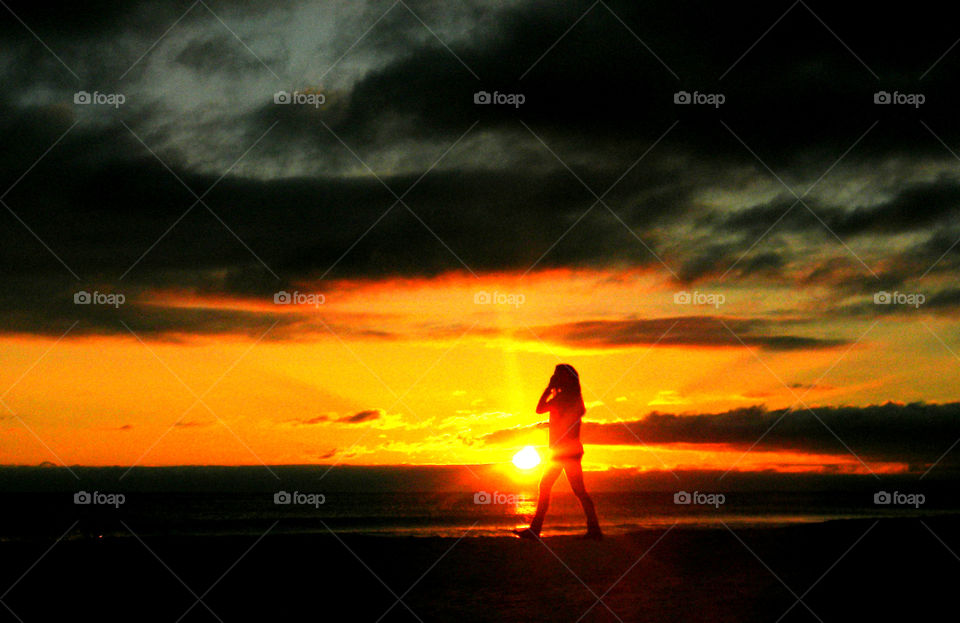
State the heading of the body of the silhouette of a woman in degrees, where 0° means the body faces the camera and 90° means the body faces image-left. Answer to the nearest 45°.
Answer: approximately 90°
